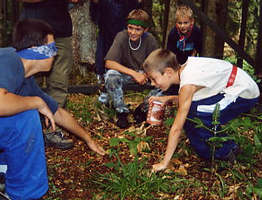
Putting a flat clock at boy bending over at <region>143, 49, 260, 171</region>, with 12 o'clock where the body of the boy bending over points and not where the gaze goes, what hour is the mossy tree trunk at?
The mossy tree trunk is roughly at 2 o'clock from the boy bending over.

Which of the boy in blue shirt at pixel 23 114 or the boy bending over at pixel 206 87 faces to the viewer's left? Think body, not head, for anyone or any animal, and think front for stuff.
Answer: the boy bending over

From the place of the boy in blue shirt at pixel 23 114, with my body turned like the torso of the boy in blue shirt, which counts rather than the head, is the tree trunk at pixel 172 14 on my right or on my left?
on my left

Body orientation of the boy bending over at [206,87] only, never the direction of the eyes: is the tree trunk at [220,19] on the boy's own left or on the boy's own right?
on the boy's own right

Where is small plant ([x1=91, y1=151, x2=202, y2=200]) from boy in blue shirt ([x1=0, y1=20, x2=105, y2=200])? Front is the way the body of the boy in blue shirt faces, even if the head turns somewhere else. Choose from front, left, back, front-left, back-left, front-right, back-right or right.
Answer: front

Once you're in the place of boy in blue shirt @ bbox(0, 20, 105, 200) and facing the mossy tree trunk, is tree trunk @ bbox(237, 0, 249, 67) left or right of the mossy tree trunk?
right

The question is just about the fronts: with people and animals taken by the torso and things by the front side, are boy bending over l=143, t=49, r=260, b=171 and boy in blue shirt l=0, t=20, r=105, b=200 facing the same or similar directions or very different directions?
very different directions

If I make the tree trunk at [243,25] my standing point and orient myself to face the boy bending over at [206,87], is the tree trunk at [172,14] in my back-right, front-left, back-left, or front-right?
front-right

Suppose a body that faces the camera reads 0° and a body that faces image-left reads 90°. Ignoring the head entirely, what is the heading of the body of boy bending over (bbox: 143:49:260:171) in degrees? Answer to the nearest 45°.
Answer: approximately 90°

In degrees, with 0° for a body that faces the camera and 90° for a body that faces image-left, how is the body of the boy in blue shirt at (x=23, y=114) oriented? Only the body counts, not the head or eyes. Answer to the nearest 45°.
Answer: approximately 270°

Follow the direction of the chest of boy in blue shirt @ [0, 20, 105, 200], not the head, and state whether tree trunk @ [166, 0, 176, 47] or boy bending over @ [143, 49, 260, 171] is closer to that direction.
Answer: the boy bending over

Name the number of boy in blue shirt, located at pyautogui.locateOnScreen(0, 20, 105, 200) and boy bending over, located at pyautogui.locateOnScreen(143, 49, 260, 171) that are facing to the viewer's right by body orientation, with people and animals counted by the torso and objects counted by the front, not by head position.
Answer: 1

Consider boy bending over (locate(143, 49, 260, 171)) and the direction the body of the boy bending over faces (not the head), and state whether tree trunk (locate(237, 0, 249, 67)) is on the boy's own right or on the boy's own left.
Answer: on the boy's own right
